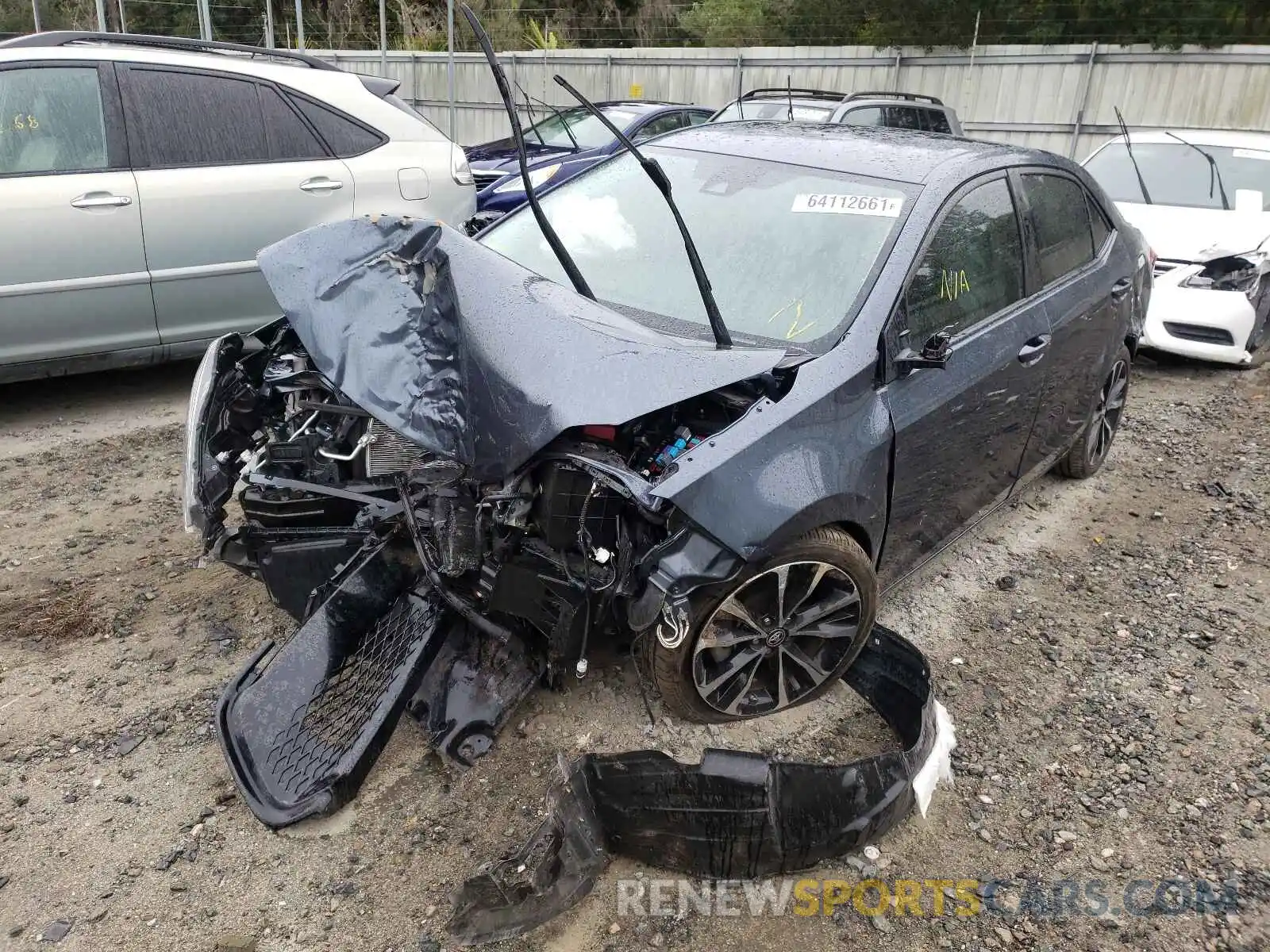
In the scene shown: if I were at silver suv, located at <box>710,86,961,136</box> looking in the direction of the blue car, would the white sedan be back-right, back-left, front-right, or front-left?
back-left

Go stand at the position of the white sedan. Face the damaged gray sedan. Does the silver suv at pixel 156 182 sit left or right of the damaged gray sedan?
right

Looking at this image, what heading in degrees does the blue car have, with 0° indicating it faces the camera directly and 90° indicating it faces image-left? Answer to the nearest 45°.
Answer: approximately 45°

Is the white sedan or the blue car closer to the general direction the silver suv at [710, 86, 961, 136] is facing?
the blue car

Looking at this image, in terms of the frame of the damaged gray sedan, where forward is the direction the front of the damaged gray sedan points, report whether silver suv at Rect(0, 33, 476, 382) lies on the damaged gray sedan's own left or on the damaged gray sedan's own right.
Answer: on the damaged gray sedan's own right

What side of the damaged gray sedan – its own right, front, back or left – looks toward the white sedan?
back
